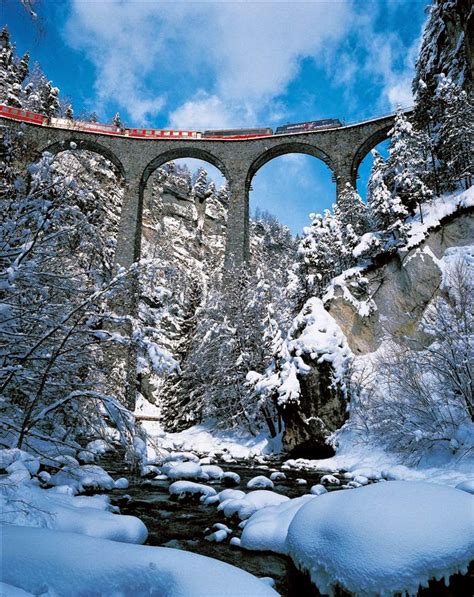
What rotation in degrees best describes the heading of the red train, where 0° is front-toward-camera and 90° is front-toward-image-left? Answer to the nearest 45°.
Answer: approximately 270°

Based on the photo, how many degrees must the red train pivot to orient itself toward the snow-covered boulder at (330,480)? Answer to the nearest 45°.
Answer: approximately 90° to its right

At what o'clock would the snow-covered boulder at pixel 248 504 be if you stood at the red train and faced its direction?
The snow-covered boulder is roughly at 3 o'clock from the red train.

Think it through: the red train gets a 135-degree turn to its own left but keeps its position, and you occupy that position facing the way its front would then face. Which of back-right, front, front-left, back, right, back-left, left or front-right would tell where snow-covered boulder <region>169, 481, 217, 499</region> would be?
back-left

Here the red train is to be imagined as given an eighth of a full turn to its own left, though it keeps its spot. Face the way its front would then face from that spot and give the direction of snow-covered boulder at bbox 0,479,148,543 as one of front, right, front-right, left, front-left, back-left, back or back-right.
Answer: back-right

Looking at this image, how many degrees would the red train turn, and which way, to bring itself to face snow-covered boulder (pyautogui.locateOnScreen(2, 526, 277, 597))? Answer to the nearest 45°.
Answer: approximately 90° to its right

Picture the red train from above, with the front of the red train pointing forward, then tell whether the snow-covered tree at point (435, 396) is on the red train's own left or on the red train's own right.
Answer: on the red train's own right

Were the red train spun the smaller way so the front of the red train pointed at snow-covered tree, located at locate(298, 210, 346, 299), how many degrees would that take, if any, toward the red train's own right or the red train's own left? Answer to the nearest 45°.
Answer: approximately 45° to the red train's own right

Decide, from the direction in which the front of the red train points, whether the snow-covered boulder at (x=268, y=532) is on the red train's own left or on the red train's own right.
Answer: on the red train's own right
